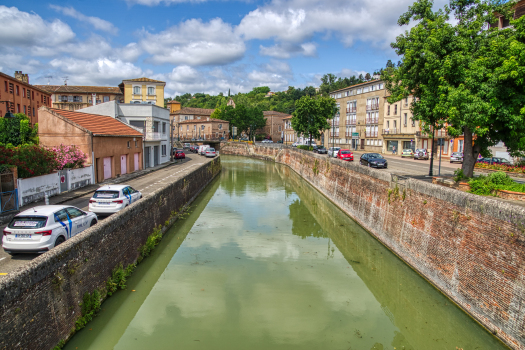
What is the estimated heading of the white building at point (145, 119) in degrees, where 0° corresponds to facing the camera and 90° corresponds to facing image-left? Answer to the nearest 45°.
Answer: approximately 315°

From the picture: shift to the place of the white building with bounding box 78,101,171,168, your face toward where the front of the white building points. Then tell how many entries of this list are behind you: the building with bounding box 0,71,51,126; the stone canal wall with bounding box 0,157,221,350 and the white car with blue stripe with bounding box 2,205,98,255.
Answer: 1

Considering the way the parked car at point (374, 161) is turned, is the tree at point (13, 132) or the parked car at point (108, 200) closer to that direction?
the parked car

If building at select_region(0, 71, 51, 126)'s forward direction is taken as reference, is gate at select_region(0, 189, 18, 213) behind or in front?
in front

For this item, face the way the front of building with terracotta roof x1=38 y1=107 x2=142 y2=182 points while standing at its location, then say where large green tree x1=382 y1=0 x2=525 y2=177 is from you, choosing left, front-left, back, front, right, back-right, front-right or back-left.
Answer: front

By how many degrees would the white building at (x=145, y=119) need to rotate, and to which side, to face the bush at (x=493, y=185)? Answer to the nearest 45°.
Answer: approximately 45° to its right

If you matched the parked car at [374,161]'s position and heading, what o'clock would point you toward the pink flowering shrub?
The pink flowering shrub is roughly at 3 o'clock from the parked car.

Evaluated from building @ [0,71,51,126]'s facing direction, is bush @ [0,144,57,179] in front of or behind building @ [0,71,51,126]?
in front

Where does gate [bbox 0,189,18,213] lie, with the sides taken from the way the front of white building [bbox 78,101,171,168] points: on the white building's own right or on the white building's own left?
on the white building's own right

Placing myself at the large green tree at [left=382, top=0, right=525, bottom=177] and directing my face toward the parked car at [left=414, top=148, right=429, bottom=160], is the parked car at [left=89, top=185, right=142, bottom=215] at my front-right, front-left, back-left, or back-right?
back-left

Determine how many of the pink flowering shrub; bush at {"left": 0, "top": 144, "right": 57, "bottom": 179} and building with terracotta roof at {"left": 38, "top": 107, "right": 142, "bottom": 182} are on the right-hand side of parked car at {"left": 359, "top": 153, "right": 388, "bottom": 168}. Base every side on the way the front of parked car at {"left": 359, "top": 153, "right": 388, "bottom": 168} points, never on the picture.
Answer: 3

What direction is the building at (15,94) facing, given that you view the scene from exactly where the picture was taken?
facing the viewer and to the right of the viewer

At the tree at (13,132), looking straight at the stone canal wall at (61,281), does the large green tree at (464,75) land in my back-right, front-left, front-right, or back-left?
front-left
